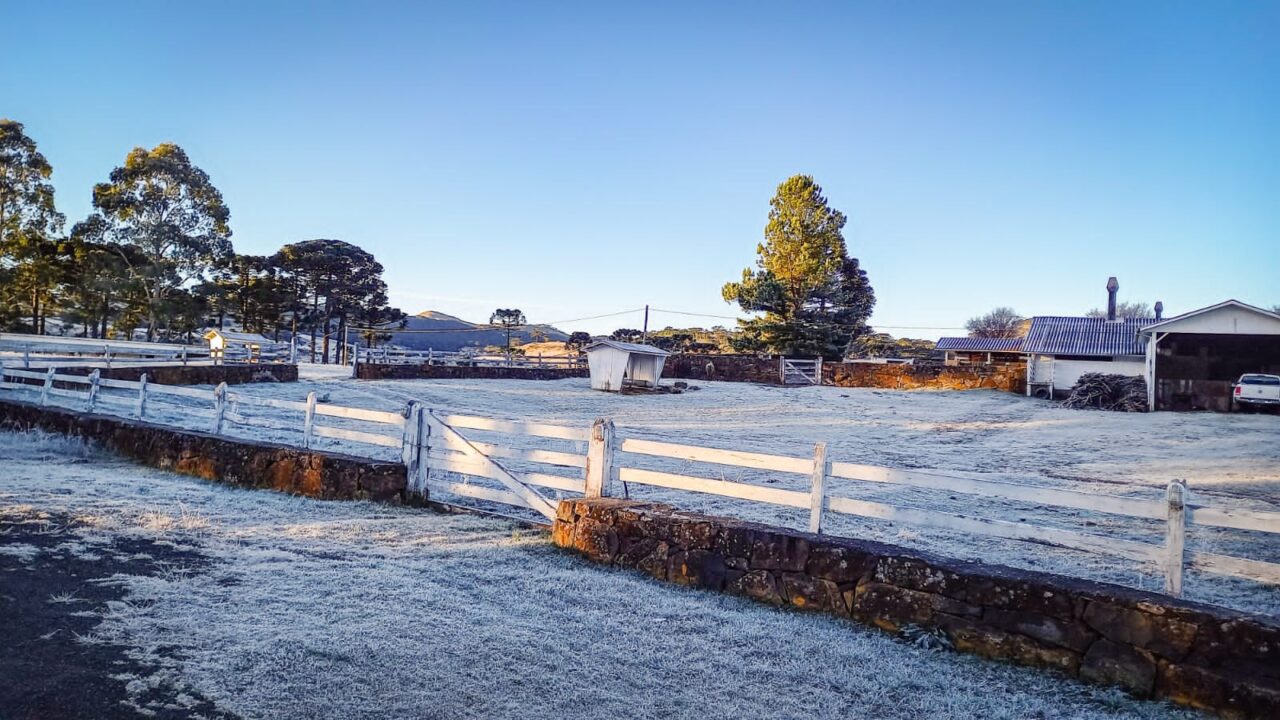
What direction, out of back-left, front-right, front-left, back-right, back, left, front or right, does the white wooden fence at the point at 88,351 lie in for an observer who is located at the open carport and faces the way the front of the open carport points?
front-right

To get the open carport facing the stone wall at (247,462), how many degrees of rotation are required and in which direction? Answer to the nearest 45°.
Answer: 0° — it already faces it

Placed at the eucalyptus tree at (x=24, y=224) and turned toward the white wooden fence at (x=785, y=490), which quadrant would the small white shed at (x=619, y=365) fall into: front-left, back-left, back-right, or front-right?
front-left

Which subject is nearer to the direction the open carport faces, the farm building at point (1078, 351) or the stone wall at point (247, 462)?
the stone wall

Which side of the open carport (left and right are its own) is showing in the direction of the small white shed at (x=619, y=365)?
right

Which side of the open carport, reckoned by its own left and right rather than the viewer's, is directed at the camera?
front

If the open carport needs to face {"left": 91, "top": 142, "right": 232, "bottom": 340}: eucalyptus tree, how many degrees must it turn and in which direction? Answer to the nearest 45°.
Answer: approximately 90° to its right

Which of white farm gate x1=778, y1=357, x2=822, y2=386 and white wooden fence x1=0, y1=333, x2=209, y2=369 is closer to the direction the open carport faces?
the white wooden fence

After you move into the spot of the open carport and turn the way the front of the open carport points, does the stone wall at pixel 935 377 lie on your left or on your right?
on your right

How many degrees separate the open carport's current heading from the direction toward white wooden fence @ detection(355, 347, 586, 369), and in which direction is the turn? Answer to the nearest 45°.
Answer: approximately 90° to its right

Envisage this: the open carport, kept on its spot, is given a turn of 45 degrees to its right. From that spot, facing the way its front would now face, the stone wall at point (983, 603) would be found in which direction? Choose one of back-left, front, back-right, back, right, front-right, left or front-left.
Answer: front-left

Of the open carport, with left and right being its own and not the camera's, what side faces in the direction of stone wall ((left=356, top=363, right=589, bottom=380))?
right

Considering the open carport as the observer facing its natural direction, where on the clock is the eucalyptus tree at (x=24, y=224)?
The eucalyptus tree is roughly at 2 o'clock from the open carport.
